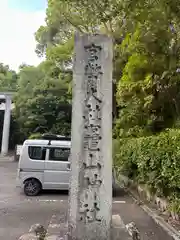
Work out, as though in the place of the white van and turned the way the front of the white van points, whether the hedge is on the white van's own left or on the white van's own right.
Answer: on the white van's own right

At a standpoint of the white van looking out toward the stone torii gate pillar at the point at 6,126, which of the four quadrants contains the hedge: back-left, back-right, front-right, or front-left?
back-right
